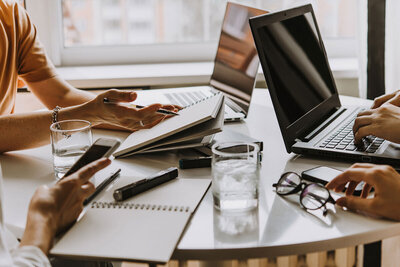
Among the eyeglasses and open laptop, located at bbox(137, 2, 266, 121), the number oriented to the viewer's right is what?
0

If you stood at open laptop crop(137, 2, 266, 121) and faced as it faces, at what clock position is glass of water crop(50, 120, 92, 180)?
The glass of water is roughly at 10 o'clock from the open laptop.

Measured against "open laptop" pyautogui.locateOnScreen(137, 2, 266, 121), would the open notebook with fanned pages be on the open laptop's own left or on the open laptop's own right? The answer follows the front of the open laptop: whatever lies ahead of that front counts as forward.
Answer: on the open laptop's own left

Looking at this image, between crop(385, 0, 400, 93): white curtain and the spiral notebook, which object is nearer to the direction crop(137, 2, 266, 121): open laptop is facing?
the spiral notebook

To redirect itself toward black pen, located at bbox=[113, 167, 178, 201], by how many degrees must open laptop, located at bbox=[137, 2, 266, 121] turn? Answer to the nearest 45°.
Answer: approximately 90° to its left

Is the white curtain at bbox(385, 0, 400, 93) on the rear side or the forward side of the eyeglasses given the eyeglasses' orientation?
on the rear side

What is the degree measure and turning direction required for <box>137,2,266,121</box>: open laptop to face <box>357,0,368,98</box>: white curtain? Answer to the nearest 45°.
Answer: approximately 135° to its right

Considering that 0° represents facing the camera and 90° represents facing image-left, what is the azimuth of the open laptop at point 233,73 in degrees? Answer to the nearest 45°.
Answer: approximately 90°

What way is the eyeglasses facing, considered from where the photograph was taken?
facing the viewer and to the left of the viewer

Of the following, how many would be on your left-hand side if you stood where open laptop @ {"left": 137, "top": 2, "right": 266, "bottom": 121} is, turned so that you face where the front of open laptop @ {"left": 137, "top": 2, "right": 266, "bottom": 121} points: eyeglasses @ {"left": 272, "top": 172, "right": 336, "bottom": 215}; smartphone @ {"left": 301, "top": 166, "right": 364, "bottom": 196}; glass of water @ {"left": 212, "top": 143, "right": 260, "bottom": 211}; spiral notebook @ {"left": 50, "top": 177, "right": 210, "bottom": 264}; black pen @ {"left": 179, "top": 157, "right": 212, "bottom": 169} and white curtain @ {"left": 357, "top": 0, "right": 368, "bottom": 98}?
5
